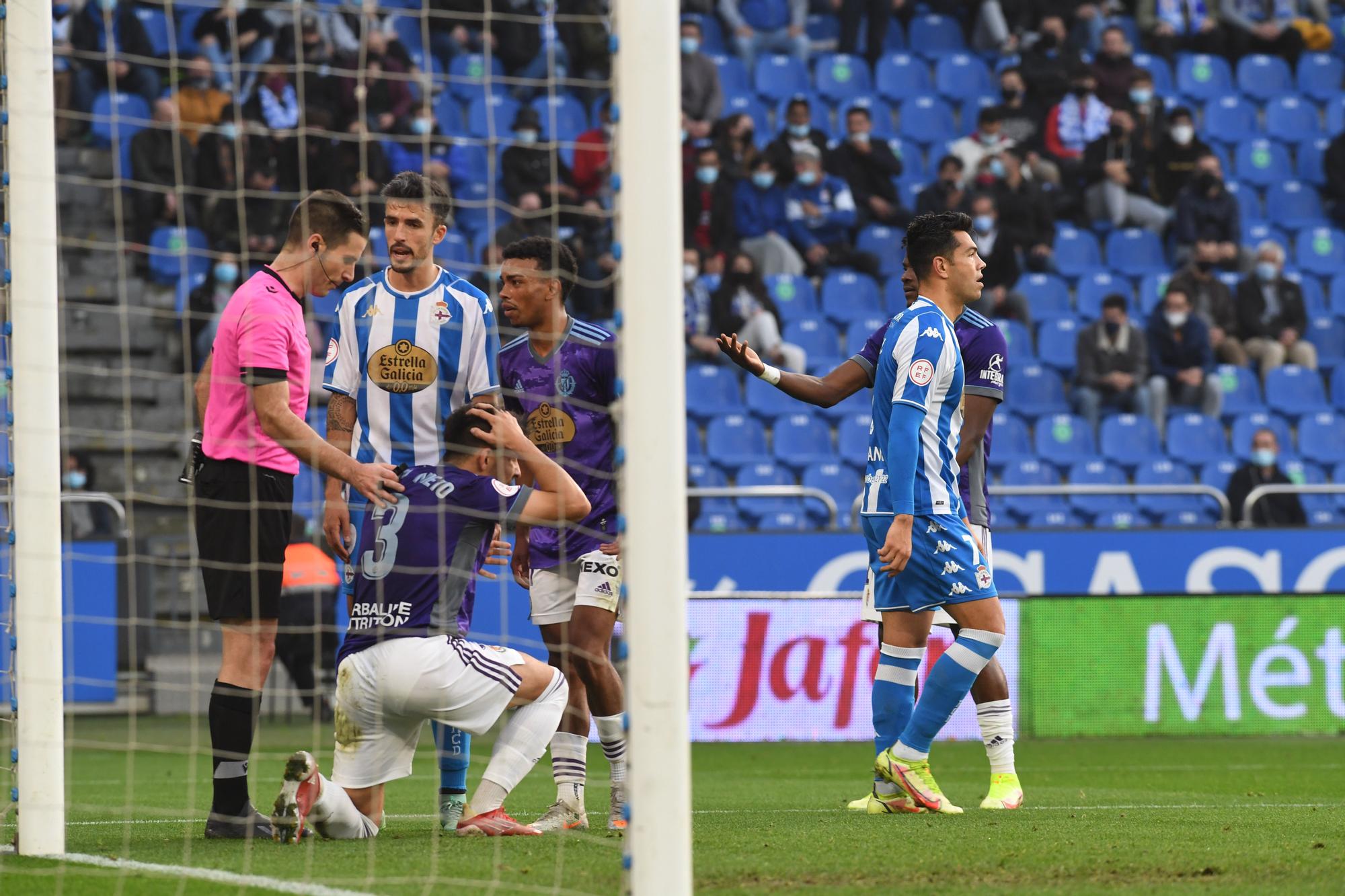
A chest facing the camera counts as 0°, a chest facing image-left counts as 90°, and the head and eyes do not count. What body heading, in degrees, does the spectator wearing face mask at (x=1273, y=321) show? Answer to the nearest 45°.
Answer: approximately 0°

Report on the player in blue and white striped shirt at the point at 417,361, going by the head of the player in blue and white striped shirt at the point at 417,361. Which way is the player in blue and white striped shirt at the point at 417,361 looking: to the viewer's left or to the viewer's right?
to the viewer's left

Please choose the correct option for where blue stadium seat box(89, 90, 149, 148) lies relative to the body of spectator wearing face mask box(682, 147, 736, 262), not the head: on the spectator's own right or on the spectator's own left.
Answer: on the spectator's own right

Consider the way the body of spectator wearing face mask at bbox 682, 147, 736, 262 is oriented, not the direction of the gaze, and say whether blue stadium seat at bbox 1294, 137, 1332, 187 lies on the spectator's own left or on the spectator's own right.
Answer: on the spectator's own left

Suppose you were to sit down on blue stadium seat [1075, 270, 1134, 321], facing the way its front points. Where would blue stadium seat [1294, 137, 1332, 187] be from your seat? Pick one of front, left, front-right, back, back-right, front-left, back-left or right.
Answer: back-left

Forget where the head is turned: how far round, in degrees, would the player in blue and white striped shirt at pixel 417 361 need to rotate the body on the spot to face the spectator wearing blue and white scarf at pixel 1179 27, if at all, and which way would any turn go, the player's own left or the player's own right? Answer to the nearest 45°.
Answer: approximately 135° to the player's own left

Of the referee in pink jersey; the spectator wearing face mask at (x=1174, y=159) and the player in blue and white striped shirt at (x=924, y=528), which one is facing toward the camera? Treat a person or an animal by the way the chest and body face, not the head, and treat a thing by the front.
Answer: the spectator wearing face mask

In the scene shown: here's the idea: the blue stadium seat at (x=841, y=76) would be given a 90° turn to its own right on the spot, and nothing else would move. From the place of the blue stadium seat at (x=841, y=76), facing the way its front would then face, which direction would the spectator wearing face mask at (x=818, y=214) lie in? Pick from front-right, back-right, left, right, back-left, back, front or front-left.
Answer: left

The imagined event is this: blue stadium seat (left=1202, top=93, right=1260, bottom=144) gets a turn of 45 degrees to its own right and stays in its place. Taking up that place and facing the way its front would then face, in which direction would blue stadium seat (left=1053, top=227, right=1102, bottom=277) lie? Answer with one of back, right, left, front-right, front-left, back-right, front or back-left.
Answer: front

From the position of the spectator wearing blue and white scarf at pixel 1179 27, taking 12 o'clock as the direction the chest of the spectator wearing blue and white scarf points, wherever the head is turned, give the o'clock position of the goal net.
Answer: The goal net is roughly at 1 o'clock from the spectator wearing blue and white scarf.
